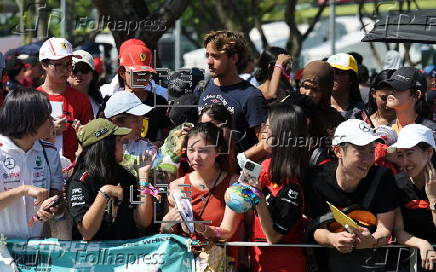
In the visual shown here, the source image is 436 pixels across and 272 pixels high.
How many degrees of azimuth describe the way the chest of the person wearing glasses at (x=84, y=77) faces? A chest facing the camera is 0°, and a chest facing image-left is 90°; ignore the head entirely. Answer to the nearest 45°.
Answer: approximately 45°

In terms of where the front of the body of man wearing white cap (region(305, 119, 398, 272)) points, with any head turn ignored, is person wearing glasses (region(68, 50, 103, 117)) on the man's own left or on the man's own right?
on the man's own right

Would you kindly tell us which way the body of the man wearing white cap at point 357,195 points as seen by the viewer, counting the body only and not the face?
toward the camera

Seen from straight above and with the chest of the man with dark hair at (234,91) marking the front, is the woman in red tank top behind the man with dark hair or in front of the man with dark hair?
in front

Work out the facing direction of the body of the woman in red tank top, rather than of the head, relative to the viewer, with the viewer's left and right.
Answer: facing the viewer and to the left of the viewer

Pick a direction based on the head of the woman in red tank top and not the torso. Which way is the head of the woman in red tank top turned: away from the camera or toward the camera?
toward the camera

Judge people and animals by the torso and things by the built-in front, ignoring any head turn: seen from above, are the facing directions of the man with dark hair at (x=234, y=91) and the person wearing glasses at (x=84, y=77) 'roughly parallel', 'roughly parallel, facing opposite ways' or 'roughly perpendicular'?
roughly parallel

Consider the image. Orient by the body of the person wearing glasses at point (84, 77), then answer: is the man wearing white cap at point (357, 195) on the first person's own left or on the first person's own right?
on the first person's own left

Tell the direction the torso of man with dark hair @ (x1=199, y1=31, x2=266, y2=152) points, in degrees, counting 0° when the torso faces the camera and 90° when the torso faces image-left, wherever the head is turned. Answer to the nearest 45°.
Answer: approximately 45°

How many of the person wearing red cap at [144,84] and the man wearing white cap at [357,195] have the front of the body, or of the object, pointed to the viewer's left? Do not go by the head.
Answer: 0

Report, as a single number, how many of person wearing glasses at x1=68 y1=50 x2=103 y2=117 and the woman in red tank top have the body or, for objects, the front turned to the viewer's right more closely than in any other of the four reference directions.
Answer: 0

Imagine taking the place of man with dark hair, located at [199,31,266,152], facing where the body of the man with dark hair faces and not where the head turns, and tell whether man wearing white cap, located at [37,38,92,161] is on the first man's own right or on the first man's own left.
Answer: on the first man's own right

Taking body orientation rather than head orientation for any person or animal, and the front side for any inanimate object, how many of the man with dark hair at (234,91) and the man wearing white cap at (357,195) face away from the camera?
0

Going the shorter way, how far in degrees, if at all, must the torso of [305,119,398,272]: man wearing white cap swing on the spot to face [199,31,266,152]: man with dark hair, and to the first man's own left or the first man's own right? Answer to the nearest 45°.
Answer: approximately 135° to the first man's own right
